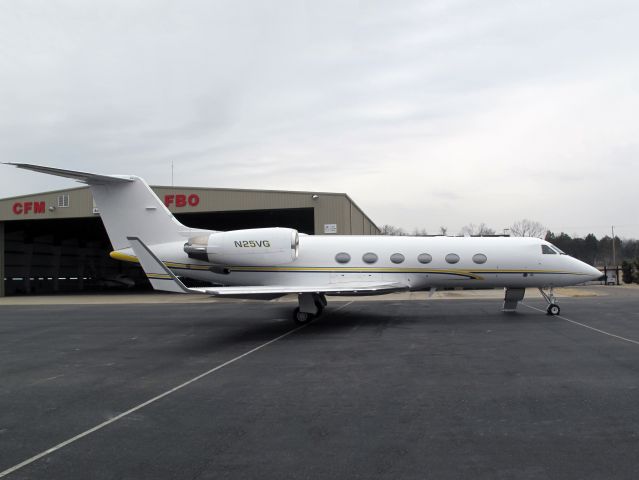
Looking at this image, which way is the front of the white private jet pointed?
to the viewer's right
